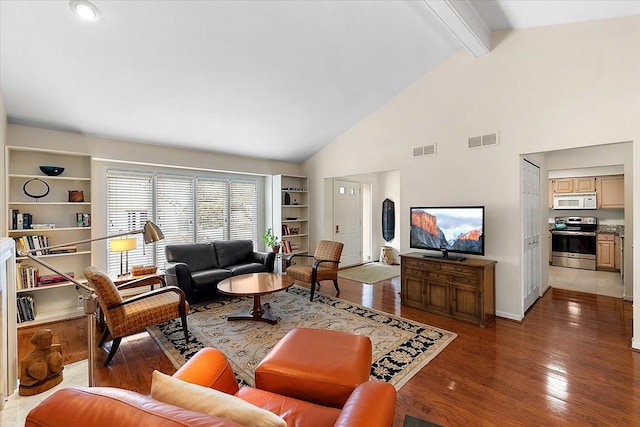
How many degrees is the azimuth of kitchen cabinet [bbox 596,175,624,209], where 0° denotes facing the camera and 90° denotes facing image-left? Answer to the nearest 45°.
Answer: approximately 0°

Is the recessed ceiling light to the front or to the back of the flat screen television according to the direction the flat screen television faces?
to the front

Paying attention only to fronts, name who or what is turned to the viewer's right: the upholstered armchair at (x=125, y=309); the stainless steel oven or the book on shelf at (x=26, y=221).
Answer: the upholstered armchair

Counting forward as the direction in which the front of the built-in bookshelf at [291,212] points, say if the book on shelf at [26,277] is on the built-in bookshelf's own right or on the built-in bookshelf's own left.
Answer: on the built-in bookshelf's own right

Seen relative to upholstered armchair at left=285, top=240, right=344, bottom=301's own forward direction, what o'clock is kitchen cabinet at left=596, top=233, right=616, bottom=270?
The kitchen cabinet is roughly at 7 o'clock from the upholstered armchair.

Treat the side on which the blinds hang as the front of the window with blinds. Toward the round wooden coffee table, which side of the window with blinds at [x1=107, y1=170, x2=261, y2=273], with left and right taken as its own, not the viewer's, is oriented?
front

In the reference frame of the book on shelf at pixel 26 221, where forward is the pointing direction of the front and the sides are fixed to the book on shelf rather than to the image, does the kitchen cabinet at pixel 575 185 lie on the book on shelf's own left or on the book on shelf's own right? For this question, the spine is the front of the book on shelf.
on the book on shelf's own left

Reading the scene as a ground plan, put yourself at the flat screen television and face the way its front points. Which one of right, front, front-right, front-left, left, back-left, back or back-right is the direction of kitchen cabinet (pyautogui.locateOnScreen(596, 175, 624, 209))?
back

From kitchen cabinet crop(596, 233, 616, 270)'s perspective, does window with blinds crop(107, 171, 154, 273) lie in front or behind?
in front

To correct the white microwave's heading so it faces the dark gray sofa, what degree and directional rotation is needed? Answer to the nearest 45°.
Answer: approximately 45° to its right

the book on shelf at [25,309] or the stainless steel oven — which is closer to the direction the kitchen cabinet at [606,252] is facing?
the book on shelf
